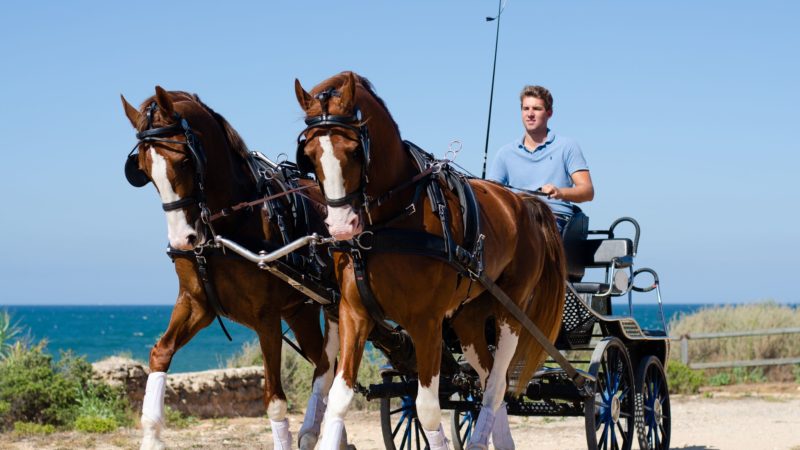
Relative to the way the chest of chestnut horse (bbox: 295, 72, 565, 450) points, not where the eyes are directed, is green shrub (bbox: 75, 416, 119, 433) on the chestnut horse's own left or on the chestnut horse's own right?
on the chestnut horse's own right

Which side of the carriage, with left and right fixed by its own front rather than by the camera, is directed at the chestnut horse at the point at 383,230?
front

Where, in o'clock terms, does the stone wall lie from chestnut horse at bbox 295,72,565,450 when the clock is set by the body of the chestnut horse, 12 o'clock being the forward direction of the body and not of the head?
The stone wall is roughly at 4 o'clock from the chestnut horse.

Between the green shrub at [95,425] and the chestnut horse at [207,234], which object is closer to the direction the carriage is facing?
the chestnut horse

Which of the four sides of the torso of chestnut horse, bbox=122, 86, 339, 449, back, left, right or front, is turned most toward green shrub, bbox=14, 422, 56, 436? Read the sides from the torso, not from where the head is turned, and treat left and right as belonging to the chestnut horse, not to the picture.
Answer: right

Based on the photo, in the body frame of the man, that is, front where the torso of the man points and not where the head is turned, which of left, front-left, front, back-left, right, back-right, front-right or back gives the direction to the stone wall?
right

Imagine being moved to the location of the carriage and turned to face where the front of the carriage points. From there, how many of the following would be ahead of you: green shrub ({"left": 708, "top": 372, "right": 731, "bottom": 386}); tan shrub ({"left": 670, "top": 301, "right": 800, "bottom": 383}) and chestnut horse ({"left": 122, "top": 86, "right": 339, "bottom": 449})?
1

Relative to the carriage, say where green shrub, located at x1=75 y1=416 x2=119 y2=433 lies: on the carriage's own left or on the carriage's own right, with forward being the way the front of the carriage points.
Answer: on the carriage's own right

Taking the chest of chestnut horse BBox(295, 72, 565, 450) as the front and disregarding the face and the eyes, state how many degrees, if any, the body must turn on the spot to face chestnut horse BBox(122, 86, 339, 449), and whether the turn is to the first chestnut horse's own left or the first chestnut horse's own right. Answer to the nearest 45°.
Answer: approximately 90° to the first chestnut horse's own right

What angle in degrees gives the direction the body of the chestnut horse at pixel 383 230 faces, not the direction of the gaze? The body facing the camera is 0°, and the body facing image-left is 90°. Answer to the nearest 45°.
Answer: approximately 45°

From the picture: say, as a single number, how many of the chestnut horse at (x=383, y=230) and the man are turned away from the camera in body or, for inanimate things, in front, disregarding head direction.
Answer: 0

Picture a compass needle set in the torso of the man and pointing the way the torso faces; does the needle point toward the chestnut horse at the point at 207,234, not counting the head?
yes
